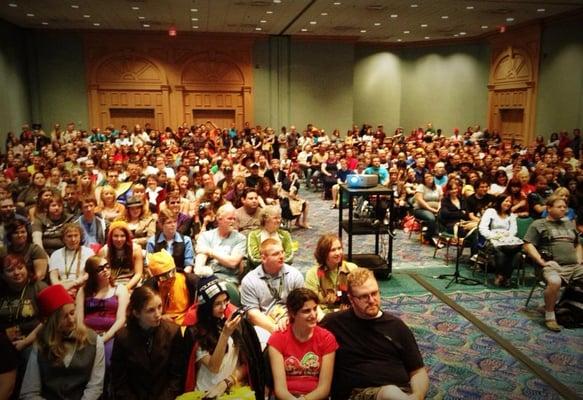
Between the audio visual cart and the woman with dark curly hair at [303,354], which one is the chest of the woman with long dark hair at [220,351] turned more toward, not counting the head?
the woman with dark curly hair

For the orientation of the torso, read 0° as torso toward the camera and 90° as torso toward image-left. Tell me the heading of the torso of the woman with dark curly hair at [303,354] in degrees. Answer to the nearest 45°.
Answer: approximately 0°

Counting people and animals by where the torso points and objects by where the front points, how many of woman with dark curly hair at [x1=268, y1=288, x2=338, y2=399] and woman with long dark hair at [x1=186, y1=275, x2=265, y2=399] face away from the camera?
0

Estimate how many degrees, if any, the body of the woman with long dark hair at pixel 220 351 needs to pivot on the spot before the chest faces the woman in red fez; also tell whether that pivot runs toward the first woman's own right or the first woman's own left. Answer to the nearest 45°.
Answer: approximately 135° to the first woman's own right

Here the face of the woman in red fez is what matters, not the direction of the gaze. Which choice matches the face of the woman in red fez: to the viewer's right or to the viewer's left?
to the viewer's right

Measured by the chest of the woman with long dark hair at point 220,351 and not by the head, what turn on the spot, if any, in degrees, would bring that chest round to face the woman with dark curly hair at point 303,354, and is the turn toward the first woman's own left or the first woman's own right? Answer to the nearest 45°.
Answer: approximately 45° to the first woman's own left

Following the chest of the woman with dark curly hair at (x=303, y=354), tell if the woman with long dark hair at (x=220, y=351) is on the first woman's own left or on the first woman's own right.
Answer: on the first woman's own right

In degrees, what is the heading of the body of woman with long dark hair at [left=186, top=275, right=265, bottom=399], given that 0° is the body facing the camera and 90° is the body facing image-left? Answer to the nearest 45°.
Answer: approximately 315°

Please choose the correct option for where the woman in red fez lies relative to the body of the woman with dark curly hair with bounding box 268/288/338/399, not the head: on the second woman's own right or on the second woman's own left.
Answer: on the second woman's own right
